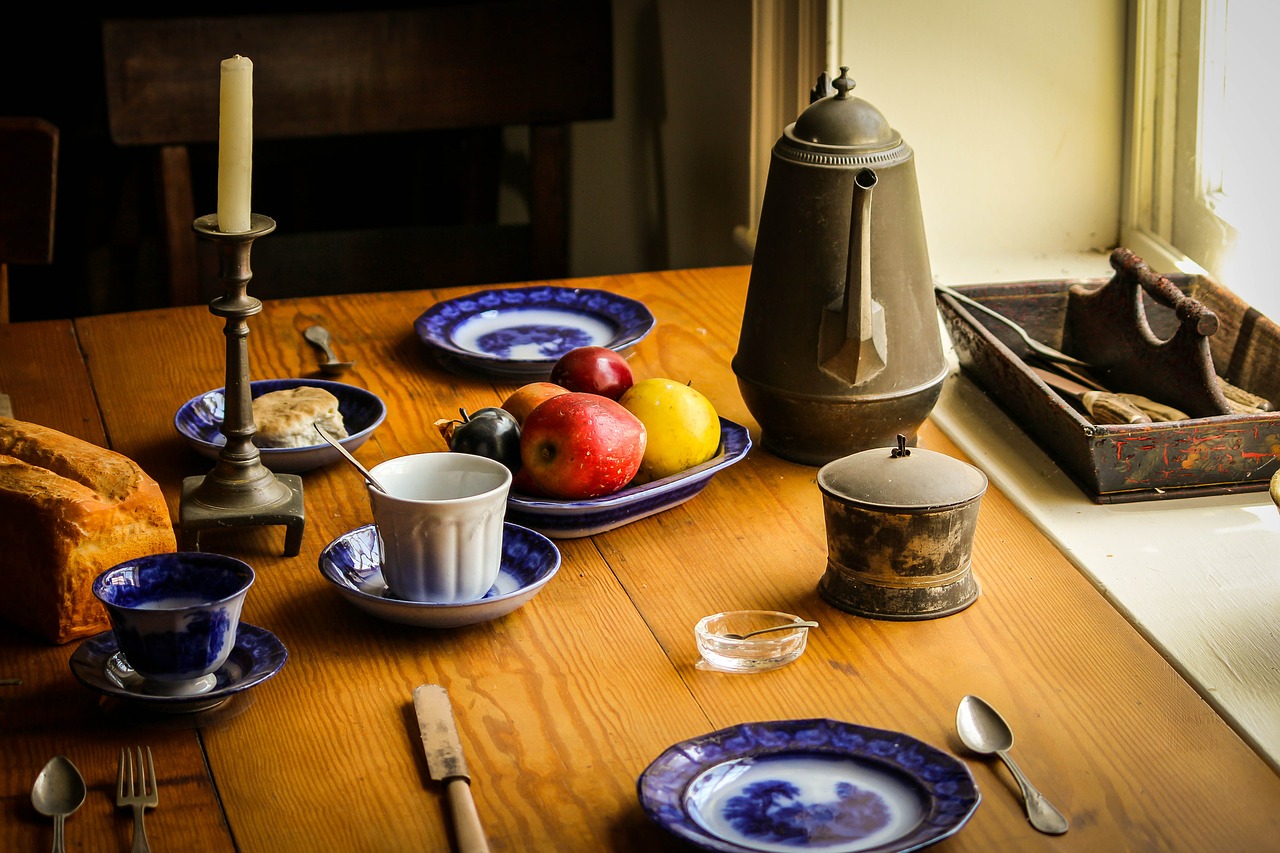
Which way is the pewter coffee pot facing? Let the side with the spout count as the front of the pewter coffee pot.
toward the camera

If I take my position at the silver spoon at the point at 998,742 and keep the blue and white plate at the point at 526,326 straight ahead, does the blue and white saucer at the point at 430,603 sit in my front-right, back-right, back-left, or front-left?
front-left

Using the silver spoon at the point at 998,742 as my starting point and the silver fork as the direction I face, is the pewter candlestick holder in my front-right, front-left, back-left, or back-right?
front-right
